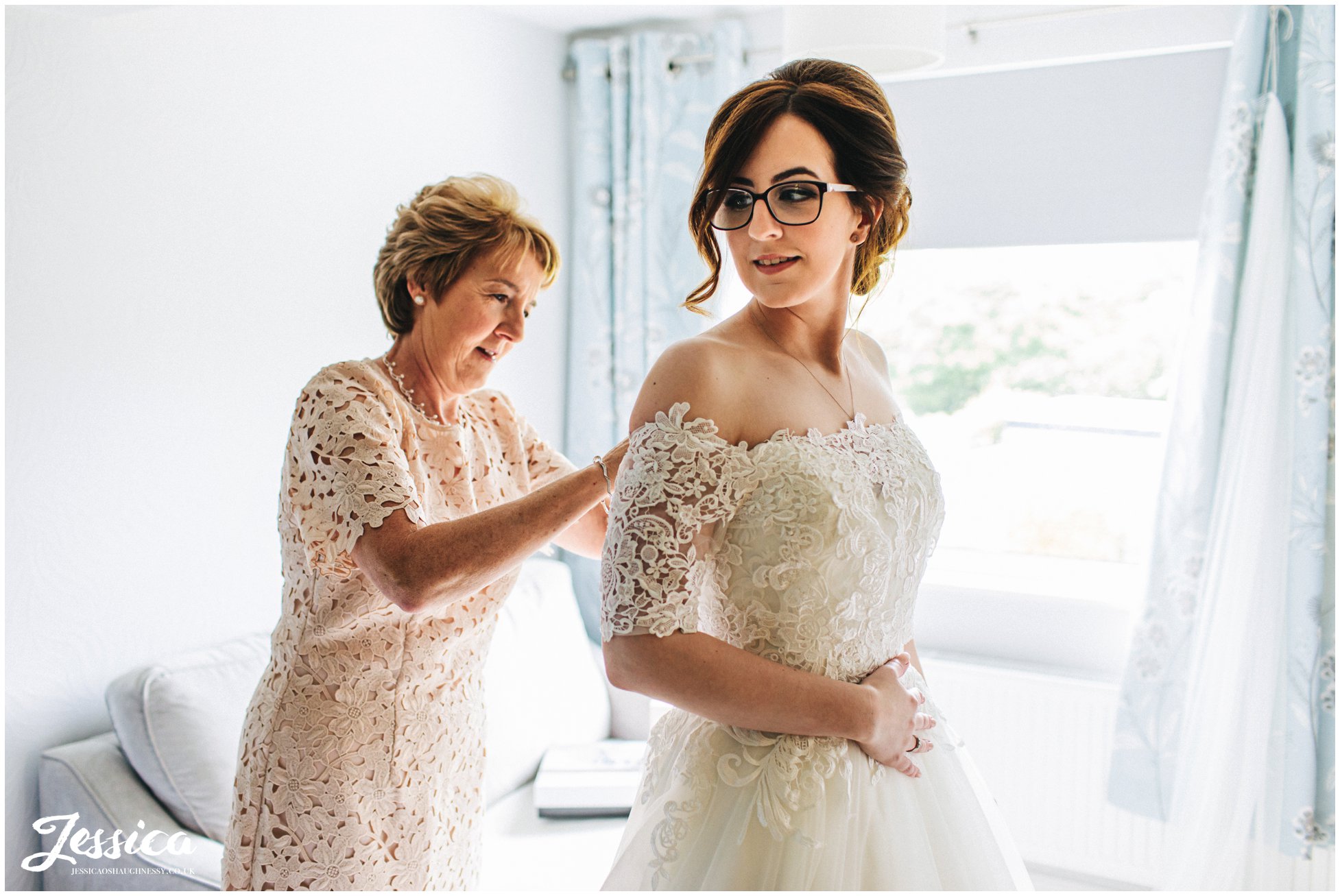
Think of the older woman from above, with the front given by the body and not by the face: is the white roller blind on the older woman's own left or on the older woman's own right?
on the older woman's own left

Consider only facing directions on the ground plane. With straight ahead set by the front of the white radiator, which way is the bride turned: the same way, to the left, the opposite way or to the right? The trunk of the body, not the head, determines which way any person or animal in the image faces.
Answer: to the left

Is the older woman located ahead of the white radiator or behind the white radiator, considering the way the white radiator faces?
ahead

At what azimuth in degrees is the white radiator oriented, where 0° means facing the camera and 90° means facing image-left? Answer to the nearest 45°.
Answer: approximately 45°

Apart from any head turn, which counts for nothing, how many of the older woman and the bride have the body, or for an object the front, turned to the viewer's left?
0
